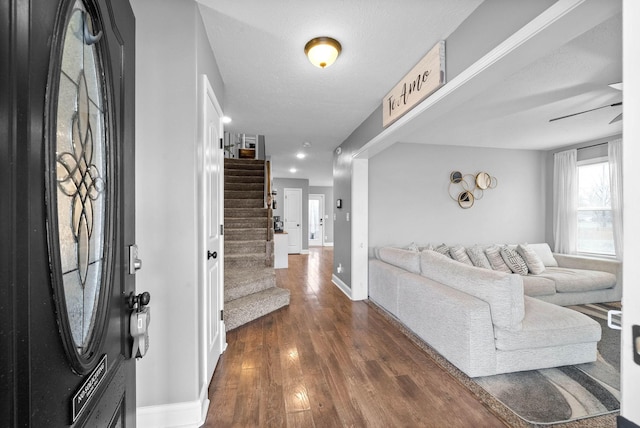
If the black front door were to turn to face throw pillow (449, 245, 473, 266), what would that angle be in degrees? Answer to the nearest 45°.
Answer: approximately 45° to its left

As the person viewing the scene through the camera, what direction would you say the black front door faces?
facing the viewer and to the right of the viewer

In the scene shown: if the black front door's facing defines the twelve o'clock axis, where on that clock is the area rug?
The area rug is roughly at 11 o'clock from the black front door.

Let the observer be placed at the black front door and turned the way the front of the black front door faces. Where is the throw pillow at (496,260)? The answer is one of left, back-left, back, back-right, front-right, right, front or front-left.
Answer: front-left

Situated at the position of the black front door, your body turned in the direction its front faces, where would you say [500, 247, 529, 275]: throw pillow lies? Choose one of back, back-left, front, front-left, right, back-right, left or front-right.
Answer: front-left

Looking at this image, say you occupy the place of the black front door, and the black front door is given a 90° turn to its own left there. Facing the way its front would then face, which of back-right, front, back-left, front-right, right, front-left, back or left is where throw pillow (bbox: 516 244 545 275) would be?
front-right

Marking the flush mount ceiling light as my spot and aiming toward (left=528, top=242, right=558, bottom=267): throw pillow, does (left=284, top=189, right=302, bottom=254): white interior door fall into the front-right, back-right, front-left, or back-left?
front-left

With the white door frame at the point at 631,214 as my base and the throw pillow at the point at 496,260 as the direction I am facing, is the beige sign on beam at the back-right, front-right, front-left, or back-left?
front-left

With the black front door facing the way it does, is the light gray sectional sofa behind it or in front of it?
in front

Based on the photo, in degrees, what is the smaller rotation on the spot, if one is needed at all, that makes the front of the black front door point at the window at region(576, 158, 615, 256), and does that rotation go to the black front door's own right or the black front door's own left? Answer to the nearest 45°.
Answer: approximately 45° to the black front door's own left

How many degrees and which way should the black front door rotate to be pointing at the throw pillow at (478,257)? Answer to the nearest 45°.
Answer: approximately 45° to its left

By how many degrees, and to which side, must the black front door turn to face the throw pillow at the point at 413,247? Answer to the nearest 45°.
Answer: approximately 45° to its left
